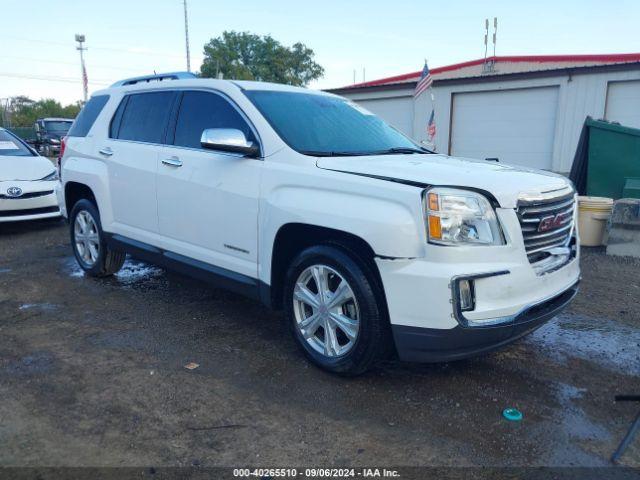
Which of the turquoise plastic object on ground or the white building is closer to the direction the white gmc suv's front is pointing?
the turquoise plastic object on ground

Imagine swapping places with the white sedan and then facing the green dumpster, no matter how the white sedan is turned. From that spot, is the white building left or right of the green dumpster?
left

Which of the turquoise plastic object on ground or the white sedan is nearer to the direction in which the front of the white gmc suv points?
the turquoise plastic object on ground

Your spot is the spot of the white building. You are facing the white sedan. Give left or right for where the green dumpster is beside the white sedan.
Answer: left

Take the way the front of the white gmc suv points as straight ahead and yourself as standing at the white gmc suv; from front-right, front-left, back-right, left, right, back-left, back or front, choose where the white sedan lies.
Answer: back

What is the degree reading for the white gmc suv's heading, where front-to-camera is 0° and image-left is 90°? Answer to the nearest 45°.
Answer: approximately 315°

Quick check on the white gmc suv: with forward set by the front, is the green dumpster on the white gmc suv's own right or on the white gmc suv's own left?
on the white gmc suv's own left

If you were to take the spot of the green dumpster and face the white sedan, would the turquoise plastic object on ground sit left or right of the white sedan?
left
